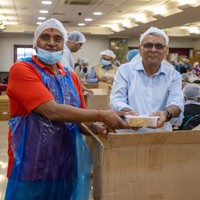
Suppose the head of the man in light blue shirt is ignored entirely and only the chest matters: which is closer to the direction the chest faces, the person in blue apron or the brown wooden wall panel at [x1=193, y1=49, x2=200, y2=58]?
the person in blue apron

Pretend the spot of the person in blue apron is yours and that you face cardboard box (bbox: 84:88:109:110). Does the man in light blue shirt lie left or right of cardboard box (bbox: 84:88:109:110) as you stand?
right

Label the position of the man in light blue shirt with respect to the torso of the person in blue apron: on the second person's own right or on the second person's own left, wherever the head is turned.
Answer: on the second person's own left

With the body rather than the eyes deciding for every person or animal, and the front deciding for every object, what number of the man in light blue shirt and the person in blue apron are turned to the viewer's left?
0

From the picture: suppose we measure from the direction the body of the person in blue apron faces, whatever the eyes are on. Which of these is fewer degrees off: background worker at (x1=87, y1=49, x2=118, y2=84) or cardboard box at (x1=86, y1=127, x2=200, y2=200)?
the cardboard box

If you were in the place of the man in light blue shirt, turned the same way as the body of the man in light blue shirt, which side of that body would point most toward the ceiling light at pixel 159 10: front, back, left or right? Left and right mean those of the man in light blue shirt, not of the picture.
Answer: back

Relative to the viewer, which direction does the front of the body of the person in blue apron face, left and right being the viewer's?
facing the viewer and to the right of the viewer

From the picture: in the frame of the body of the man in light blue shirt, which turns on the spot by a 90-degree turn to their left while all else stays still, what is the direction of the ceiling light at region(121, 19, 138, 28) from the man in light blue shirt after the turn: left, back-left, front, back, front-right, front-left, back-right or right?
left

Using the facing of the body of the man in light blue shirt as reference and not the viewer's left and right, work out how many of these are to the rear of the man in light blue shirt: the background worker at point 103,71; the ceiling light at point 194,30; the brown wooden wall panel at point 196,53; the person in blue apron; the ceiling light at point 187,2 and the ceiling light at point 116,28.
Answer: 5

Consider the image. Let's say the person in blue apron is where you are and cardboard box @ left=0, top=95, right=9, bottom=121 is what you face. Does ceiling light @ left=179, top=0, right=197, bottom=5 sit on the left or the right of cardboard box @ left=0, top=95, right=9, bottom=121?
right

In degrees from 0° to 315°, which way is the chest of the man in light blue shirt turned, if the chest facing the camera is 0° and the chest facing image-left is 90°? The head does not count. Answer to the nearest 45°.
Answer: approximately 0°

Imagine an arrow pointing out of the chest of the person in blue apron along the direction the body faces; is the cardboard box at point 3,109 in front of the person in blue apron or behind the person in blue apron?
behind

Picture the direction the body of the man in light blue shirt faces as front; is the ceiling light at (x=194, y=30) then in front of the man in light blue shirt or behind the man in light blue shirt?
behind
